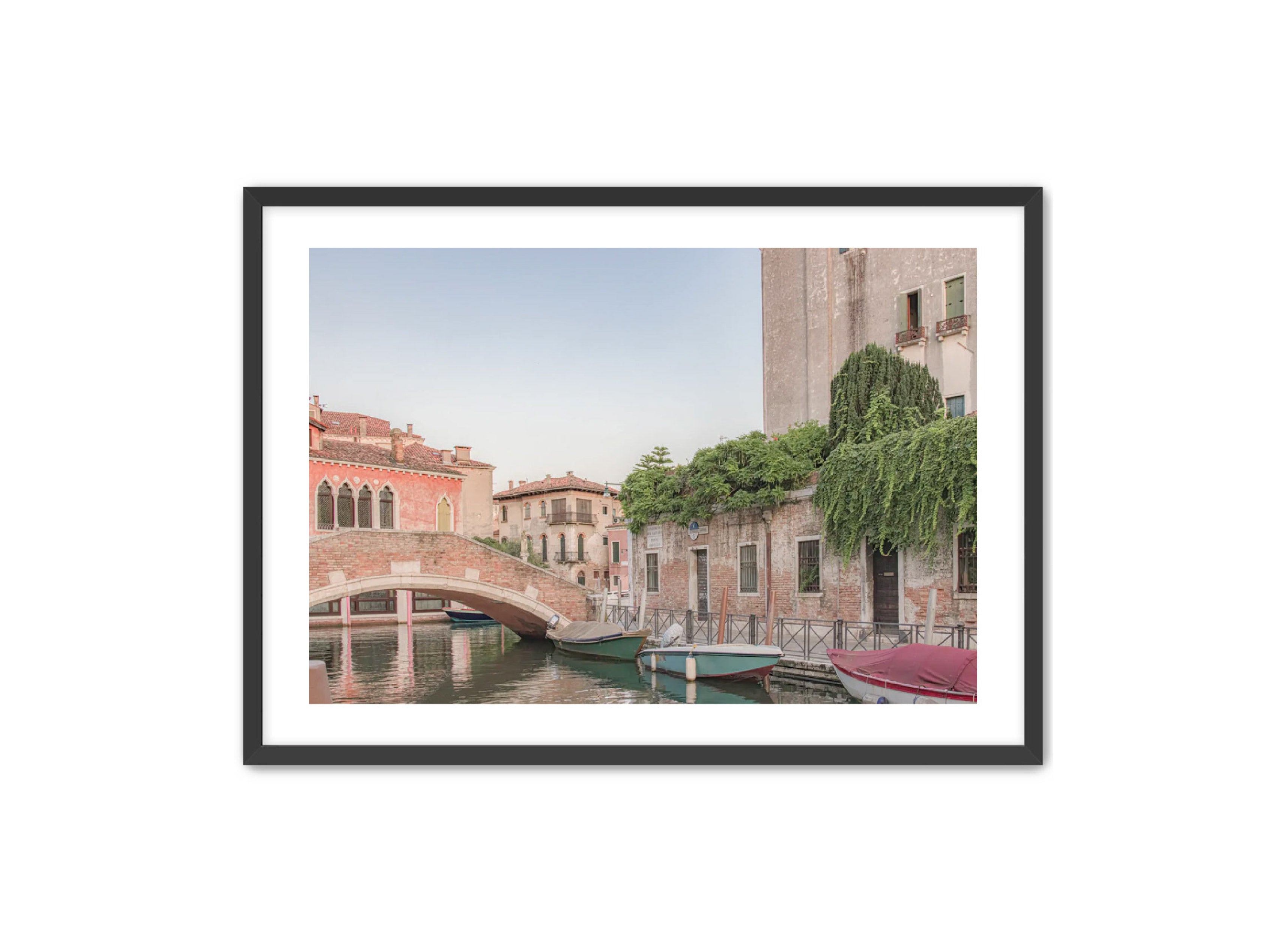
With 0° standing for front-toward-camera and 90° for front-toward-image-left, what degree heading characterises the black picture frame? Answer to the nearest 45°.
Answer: approximately 0°
